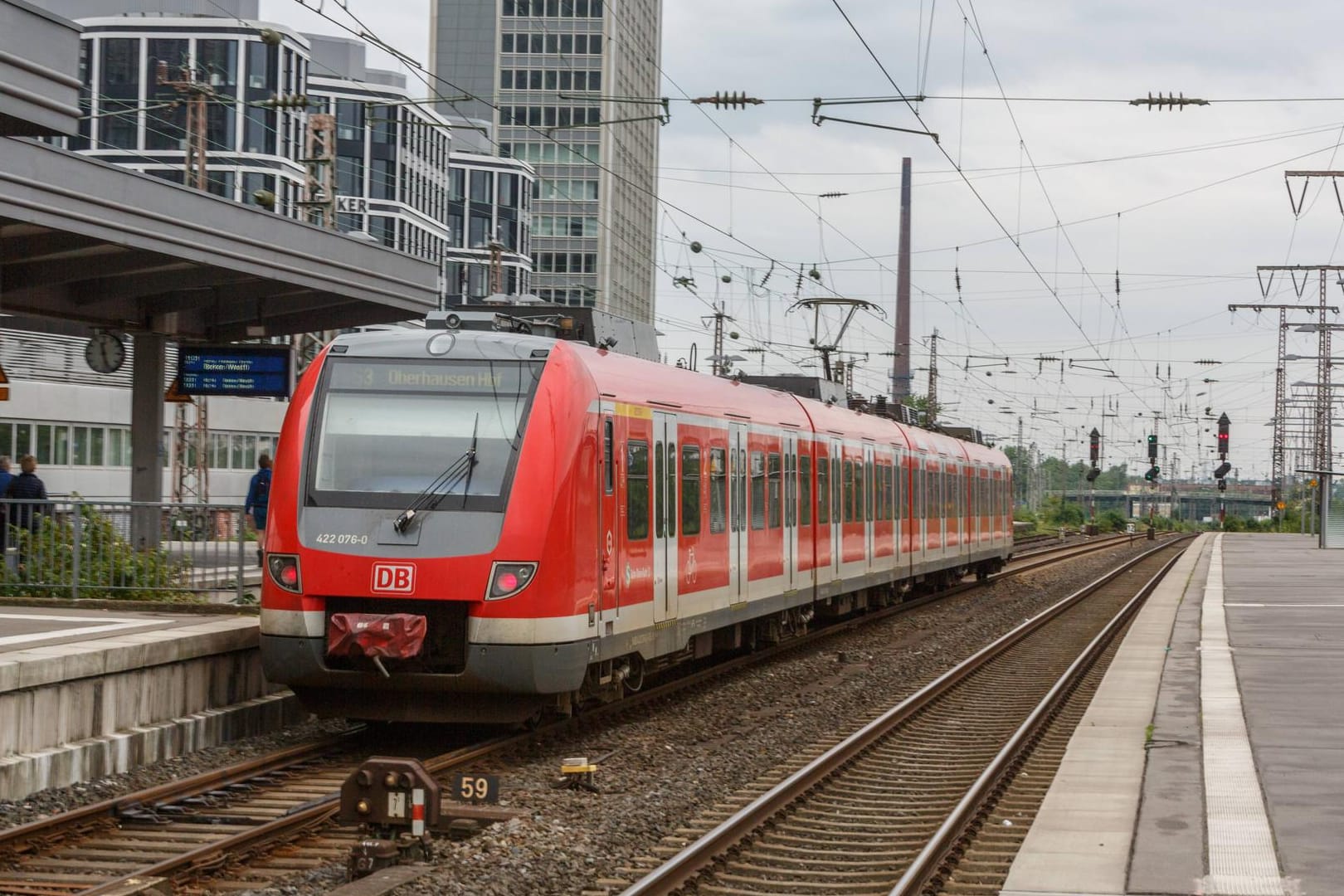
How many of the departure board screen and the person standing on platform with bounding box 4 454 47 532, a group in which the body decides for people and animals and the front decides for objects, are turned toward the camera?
1

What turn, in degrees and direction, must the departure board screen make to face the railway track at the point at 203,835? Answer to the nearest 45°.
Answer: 0° — it already faces it

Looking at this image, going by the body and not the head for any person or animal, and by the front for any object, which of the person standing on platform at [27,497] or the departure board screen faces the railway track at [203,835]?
the departure board screen

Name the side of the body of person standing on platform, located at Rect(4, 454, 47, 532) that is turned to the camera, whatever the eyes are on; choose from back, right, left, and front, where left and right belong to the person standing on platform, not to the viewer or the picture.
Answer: back

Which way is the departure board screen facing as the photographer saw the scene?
facing the viewer

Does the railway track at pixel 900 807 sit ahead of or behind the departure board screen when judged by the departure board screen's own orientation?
ahead

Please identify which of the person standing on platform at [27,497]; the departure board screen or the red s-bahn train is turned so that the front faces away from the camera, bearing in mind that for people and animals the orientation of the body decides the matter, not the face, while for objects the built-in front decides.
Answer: the person standing on platform

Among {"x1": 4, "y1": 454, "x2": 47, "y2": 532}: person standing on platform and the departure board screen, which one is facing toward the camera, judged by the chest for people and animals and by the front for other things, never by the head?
the departure board screen

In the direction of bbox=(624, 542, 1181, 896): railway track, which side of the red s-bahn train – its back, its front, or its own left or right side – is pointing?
left

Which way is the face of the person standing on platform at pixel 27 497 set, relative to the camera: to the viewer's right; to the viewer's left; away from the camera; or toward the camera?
away from the camera

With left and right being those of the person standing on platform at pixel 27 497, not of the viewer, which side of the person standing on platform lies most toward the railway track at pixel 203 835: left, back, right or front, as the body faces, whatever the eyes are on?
back

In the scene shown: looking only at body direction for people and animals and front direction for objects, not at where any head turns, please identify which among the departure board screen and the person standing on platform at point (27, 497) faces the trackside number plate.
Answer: the departure board screen

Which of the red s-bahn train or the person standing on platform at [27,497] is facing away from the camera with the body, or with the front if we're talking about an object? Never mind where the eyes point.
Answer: the person standing on platform
